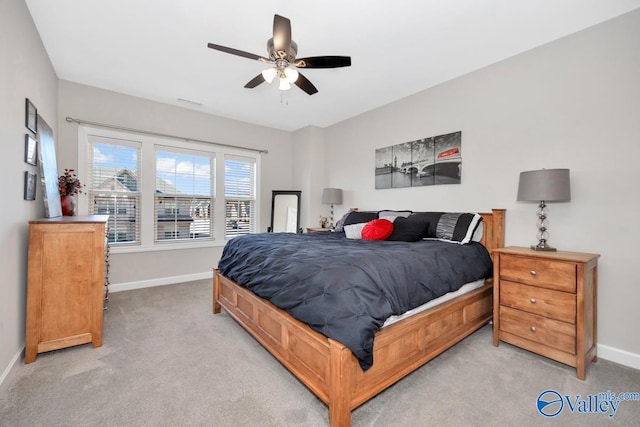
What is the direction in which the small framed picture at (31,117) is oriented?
to the viewer's right

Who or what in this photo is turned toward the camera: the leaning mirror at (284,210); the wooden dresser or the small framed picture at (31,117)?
the leaning mirror

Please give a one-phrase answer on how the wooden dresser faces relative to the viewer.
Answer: facing to the right of the viewer

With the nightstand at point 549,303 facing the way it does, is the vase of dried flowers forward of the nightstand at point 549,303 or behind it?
forward

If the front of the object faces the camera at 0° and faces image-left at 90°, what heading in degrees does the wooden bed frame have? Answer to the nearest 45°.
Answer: approximately 45°

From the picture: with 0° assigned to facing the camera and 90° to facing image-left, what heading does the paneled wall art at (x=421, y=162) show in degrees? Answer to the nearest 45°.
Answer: approximately 45°

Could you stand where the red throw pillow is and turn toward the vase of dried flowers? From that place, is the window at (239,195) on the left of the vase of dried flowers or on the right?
right

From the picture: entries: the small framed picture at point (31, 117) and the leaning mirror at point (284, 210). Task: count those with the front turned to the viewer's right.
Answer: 1

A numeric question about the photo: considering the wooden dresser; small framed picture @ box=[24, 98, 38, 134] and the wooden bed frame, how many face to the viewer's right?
2

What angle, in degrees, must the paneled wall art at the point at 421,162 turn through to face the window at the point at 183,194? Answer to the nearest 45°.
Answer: approximately 45° to its right
